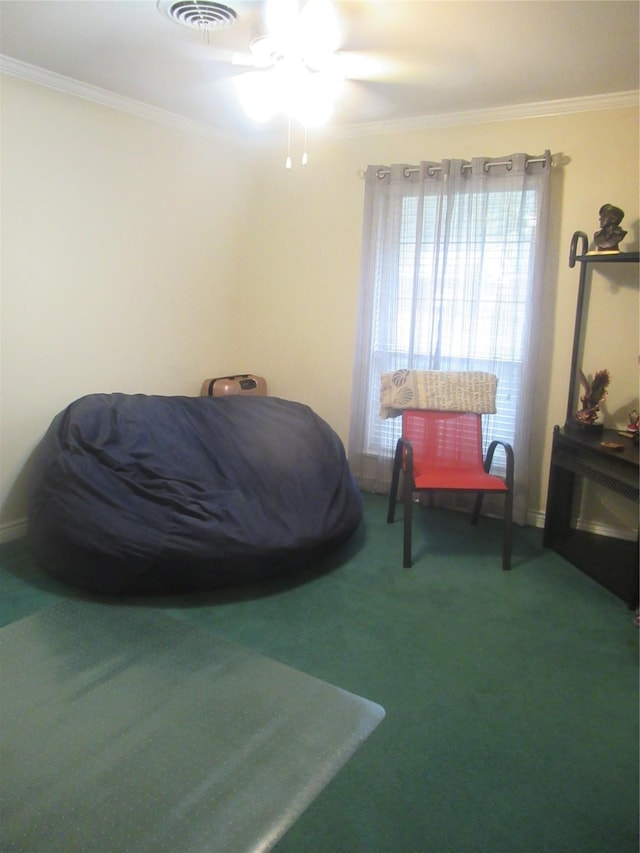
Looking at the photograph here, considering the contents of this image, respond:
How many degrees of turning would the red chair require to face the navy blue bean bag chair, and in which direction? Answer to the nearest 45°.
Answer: approximately 45° to its right

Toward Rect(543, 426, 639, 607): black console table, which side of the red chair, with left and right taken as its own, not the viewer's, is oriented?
left
